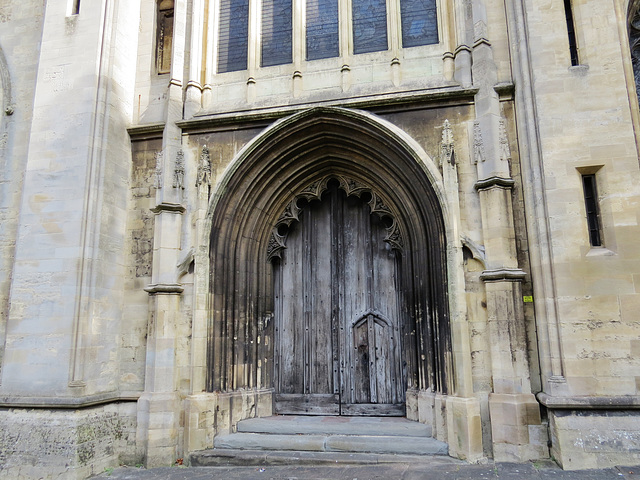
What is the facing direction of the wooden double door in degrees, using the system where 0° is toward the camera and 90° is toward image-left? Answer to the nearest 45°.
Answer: approximately 0°
